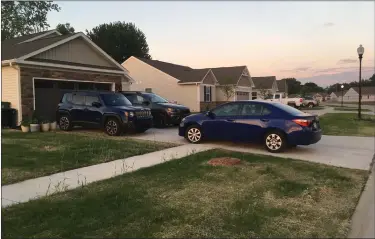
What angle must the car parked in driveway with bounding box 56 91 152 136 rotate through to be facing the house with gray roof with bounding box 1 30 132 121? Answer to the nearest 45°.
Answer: approximately 180°

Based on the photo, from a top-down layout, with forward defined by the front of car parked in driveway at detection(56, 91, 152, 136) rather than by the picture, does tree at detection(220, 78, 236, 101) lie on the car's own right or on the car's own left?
on the car's own left

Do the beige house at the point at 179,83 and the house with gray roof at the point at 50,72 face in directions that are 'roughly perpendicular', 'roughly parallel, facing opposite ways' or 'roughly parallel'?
roughly parallel

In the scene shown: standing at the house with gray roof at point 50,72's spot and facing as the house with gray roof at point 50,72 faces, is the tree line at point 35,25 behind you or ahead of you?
behind

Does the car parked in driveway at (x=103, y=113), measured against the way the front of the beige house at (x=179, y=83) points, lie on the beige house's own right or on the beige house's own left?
on the beige house's own right

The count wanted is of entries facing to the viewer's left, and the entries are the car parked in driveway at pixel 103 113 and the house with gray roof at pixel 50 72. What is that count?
0

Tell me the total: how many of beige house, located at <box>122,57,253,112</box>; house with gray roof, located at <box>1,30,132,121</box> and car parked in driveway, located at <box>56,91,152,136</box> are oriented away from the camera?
0

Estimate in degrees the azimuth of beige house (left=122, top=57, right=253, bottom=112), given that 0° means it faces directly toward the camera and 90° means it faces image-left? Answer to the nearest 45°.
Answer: approximately 315°

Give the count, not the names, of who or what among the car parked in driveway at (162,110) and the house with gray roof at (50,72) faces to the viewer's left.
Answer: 0

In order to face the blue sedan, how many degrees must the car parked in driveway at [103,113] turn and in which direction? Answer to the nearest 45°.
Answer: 0° — it already faces it

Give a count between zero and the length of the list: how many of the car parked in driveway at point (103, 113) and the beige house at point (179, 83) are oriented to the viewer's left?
0

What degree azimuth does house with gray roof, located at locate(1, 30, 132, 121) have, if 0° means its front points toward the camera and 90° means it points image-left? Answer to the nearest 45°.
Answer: approximately 315°

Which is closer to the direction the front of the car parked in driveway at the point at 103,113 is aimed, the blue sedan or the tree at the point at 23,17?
the blue sedan

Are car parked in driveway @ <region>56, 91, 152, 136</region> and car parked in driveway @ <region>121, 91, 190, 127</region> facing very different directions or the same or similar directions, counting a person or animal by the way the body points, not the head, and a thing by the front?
same or similar directions

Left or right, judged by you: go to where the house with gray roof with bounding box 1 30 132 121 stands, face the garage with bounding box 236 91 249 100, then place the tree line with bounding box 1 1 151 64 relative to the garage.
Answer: left
